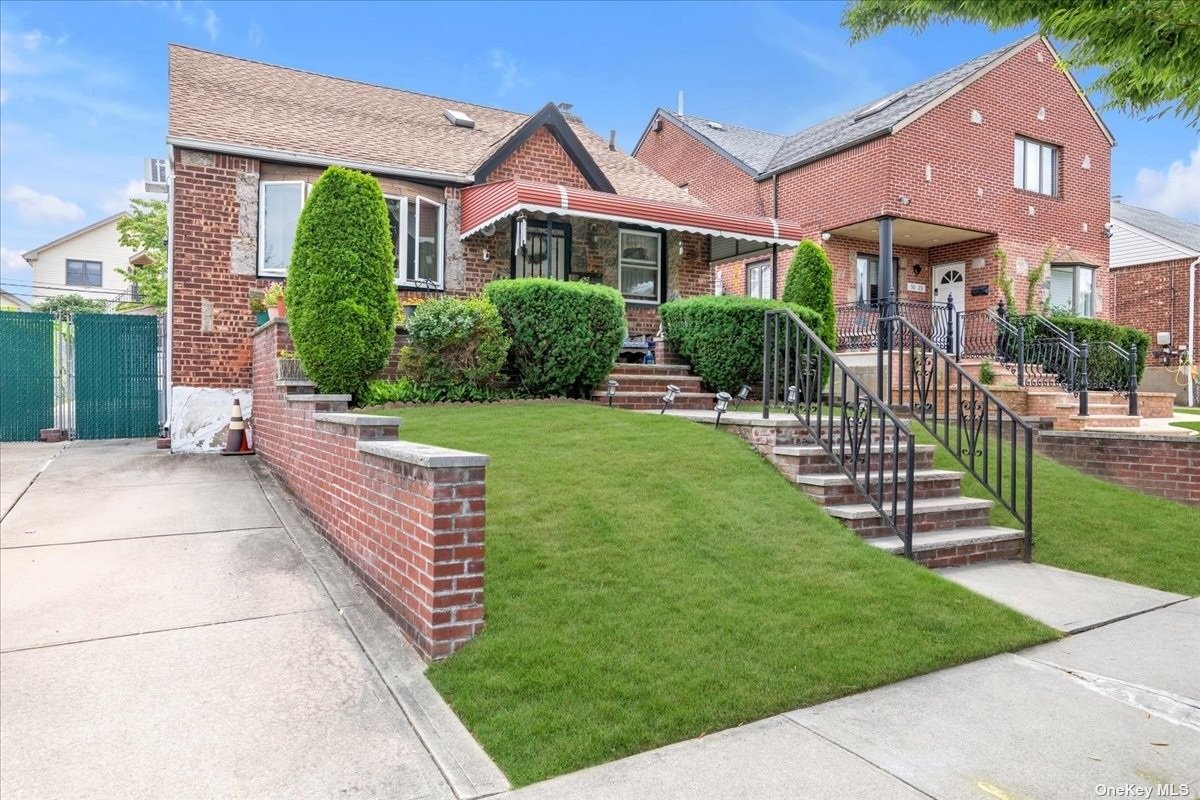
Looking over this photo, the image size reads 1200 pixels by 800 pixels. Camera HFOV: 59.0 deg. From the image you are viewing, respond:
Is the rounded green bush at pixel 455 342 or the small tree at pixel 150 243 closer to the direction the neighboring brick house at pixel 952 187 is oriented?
the rounded green bush

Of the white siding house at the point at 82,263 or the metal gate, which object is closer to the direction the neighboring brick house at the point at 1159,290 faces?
the metal gate

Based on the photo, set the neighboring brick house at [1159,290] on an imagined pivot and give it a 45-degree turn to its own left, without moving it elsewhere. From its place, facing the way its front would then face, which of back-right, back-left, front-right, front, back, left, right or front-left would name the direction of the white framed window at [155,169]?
back-right

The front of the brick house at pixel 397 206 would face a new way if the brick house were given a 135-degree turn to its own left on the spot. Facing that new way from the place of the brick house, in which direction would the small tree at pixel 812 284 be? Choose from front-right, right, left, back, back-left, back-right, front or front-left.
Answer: right

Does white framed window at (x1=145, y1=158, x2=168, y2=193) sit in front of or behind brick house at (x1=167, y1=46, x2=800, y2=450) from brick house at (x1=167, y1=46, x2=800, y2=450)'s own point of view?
behind

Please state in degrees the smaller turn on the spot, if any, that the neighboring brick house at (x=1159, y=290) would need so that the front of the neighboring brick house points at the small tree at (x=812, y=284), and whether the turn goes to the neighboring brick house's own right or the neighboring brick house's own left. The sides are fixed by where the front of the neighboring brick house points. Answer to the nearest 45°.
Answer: approximately 45° to the neighboring brick house's own right

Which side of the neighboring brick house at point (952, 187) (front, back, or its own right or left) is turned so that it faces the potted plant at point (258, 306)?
right

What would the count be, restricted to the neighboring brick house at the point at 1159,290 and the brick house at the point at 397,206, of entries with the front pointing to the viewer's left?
0

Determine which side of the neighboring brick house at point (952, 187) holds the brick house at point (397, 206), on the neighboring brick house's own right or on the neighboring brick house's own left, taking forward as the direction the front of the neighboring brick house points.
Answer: on the neighboring brick house's own right

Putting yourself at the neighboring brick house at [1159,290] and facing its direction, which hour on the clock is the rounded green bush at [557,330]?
The rounded green bush is roughly at 2 o'clock from the neighboring brick house.

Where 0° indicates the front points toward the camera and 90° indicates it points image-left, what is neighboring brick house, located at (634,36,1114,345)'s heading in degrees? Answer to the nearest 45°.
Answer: approximately 315°

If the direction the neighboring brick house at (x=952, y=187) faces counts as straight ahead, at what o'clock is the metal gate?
The metal gate is roughly at 3 o'clock from the neighboring brick house.
